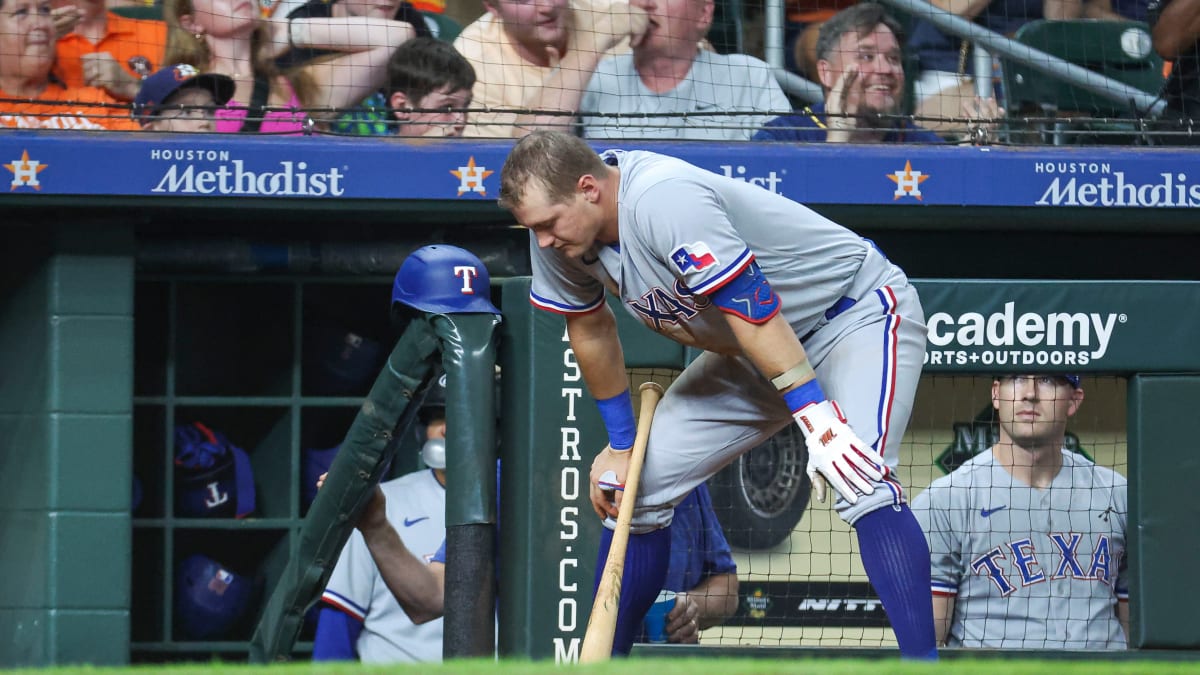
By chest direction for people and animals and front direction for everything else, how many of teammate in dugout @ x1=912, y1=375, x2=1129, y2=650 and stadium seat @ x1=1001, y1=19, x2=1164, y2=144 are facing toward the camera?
2

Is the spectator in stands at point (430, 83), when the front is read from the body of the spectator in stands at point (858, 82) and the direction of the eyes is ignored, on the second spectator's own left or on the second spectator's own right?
on the second spectator's own right

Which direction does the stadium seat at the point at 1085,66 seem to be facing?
toward the camera

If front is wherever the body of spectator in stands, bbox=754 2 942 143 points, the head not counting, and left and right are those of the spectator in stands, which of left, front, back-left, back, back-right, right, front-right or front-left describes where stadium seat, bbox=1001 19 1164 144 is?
left

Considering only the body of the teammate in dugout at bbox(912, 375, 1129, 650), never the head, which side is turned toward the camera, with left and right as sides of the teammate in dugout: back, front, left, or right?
front

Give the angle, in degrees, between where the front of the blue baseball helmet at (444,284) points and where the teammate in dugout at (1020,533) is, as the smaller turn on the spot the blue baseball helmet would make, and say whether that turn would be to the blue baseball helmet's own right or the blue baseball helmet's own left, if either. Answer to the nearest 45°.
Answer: approximately 45° to the blue baseball helmet's own left

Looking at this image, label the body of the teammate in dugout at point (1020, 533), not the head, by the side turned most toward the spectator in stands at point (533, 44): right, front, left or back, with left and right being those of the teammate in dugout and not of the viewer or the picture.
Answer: right

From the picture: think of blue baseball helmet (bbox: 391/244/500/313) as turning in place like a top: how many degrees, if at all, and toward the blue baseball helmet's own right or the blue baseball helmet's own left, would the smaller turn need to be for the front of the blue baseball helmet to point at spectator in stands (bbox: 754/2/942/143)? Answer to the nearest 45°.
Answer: approximately 90° to the blue baseball helmet's own left

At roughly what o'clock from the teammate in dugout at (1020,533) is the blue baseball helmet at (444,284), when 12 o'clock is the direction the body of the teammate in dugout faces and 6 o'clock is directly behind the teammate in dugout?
The blue baseball helmet is roughly at 2 o'clock from the teammate in dugout.

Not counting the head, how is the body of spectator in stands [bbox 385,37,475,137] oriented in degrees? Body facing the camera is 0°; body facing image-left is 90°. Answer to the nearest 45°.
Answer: approximately 315°

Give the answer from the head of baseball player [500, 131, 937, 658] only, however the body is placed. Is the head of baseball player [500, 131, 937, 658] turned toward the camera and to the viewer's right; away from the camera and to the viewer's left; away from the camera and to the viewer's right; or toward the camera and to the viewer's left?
toward the camera and to the viewer's left

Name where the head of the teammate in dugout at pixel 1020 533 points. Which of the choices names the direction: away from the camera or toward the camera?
toward the camera

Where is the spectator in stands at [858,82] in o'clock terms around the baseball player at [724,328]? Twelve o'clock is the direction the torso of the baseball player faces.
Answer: The spectator in stands is roughly at 5 o'clock from the baseball player.

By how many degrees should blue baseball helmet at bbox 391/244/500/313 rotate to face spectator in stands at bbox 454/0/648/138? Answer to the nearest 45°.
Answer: approximately 135° to its left
